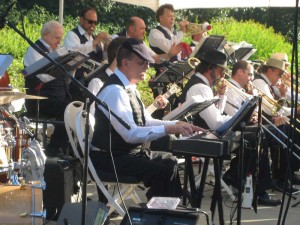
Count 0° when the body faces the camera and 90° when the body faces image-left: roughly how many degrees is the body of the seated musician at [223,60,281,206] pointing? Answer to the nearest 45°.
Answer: approximately 270°

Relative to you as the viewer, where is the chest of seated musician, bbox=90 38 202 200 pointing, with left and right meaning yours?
facing to the right of the viewer

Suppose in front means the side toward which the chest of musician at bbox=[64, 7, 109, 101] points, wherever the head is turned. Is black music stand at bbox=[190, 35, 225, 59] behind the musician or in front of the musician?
in front

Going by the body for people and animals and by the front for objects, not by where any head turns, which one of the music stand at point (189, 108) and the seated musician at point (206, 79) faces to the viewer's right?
the seated musician

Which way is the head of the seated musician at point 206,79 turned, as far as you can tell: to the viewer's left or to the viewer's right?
to the viewer's right

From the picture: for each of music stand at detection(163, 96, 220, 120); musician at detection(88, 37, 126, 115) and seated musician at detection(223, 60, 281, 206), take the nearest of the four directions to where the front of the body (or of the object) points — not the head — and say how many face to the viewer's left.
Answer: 1

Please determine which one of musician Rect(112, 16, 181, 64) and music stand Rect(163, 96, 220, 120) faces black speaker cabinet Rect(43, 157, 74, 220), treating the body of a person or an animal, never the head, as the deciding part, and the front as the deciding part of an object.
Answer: the music stand

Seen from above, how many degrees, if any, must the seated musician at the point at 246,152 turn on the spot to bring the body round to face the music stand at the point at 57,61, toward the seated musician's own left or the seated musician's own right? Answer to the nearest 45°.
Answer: approximately 135° to the seated musician's own right

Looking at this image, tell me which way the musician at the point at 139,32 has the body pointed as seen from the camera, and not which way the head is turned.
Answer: to the viewer's right
